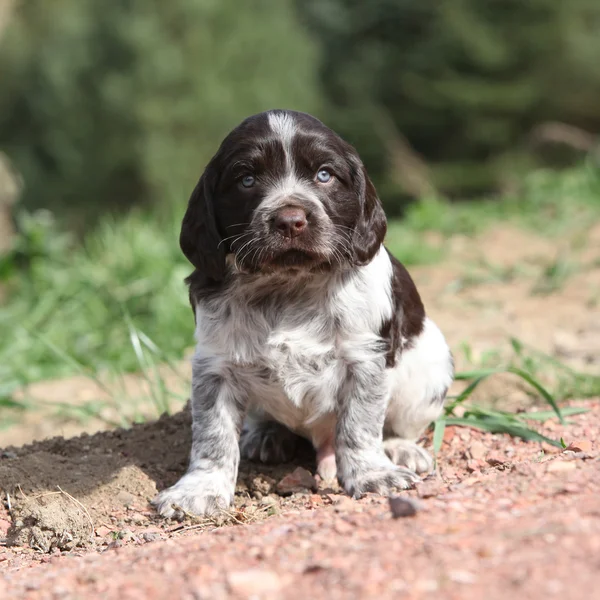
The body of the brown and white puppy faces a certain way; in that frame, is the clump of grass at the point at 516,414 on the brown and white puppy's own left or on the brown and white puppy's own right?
on the brown and white puppy's own left

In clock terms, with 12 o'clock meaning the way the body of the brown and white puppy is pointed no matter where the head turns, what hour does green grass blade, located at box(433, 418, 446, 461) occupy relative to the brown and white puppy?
The green grass blade is roughly at 8 o'clock from the brown and white puppy.

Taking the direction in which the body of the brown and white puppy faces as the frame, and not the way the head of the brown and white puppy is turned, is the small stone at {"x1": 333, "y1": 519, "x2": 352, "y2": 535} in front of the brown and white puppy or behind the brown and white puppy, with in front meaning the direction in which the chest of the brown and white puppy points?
in front

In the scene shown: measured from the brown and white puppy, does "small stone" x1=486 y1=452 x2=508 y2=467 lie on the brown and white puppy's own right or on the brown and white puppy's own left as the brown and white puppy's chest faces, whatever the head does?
on the brown and white puppy's own left

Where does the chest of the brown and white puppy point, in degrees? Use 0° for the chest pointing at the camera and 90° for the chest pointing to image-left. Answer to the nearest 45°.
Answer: approximately 0°

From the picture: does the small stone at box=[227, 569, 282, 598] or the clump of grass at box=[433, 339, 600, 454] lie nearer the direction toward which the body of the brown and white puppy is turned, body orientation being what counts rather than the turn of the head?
the small stone

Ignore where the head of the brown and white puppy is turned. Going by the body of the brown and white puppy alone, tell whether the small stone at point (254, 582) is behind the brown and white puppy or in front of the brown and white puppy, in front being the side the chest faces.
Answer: in front

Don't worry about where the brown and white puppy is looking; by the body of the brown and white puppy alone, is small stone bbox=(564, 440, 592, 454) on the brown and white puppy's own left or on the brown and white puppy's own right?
on the brown and white puppy's own left
